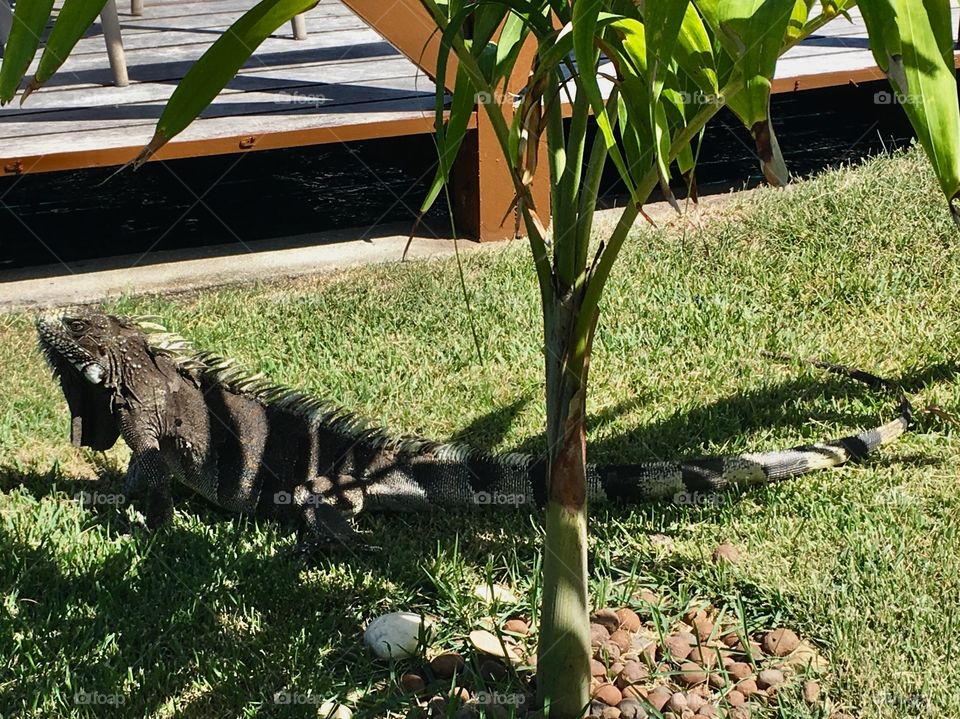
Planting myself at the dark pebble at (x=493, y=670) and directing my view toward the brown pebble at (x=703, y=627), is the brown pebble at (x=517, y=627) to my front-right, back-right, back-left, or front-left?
front-left

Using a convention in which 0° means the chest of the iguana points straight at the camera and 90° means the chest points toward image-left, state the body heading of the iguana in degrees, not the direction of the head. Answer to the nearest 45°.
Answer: approximately 90°

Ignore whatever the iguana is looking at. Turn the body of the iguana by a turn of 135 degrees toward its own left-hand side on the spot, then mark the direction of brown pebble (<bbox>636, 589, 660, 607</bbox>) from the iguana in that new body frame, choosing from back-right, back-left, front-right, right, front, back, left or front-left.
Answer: front

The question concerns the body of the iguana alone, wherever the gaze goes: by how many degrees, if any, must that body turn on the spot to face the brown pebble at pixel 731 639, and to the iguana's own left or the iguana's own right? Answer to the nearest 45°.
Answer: approximately 135° to the iguana's own left

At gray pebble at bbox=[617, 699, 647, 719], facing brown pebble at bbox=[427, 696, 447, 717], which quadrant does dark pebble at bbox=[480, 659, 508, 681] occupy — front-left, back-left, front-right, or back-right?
front-right

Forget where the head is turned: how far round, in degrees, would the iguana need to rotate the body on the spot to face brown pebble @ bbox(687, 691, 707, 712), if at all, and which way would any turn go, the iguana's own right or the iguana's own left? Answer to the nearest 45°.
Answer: approximately 135° to the iguana's own left

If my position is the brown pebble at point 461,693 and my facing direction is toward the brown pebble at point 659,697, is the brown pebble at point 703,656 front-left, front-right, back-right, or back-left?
front-left

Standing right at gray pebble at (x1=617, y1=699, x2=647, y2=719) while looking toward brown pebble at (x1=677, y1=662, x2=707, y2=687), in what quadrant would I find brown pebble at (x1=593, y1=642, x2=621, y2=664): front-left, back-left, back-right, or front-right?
front-left

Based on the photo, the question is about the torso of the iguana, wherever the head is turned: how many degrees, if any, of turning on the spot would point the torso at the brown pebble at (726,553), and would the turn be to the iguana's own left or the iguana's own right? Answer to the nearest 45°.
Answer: approximately 135° to the iguana's own left

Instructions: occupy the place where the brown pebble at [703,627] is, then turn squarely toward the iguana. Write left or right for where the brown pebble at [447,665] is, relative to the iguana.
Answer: left
